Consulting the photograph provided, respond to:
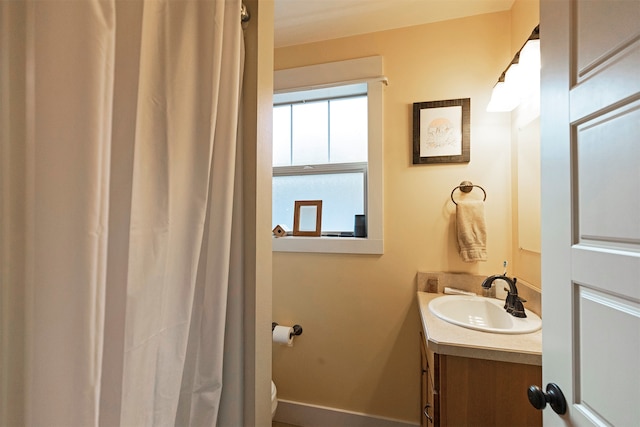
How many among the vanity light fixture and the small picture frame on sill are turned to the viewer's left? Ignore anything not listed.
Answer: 1

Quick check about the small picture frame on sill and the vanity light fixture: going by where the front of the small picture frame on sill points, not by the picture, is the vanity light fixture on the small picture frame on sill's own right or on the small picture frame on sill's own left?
on the small picture frame on sill's own left

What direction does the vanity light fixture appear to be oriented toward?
to the viewer's left

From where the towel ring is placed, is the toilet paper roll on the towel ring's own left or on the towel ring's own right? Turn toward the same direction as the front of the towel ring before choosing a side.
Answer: on the towel ring's own right

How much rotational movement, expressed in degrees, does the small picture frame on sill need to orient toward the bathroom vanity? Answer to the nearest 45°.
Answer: approximately 45° to its left
